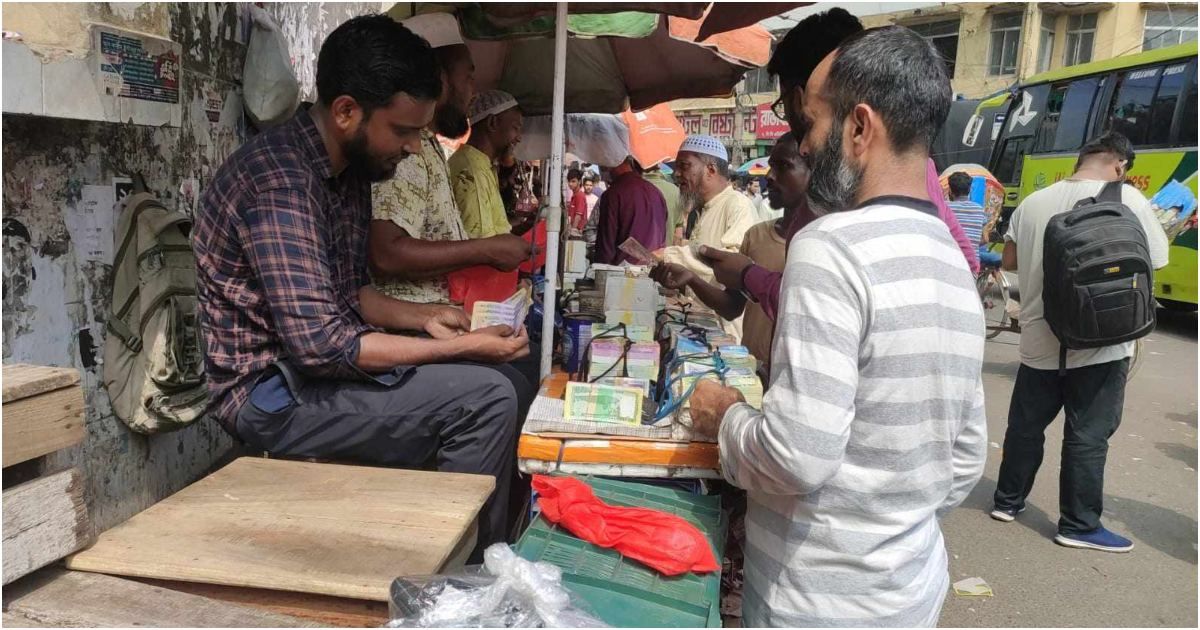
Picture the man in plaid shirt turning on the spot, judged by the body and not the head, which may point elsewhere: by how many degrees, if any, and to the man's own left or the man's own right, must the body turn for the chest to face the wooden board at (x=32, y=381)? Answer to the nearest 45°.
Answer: approximately 135° to the man's own right

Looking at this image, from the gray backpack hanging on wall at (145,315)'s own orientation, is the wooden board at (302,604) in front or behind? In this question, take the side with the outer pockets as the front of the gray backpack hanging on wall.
in front

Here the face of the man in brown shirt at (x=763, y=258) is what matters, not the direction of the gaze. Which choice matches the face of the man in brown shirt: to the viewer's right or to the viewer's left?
to the viewer's left

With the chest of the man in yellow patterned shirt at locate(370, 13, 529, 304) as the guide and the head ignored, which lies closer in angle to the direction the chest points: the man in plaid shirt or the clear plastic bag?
the clear plastic bag

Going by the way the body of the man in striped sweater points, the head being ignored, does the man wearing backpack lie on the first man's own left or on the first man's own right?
on the first man's own right

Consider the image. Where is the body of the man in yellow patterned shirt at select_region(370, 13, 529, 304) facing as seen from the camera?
to the viewer's right

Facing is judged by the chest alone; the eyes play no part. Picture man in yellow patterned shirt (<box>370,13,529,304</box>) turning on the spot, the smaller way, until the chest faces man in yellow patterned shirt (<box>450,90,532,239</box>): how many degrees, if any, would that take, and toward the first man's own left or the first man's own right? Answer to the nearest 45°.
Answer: approximately 90° to the first man's own left

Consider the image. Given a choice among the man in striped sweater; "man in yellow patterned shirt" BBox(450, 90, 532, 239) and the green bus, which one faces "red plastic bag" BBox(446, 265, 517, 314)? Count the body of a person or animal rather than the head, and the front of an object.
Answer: the man in striped sweater

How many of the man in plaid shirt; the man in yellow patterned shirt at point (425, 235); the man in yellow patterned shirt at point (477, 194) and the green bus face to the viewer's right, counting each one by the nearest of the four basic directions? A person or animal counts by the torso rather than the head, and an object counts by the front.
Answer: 3

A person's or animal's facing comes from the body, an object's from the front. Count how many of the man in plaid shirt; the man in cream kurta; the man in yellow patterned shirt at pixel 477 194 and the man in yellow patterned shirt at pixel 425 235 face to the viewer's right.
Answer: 3

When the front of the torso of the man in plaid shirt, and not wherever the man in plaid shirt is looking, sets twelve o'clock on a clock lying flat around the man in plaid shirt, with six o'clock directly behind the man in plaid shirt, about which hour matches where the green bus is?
The green bus is roughly at 11 o'clock from the man in plaid shirt.

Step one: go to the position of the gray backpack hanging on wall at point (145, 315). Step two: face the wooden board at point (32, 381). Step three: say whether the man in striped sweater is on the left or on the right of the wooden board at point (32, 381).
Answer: left

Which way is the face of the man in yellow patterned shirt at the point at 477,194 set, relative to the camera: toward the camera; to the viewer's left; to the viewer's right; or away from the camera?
to the viewer's right
